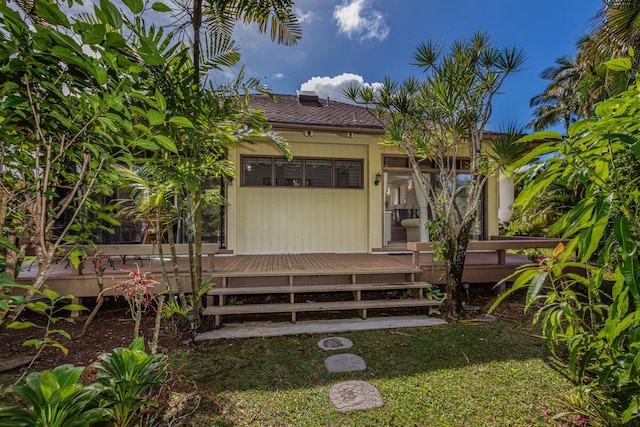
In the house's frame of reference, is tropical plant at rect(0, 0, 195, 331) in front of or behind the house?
in front

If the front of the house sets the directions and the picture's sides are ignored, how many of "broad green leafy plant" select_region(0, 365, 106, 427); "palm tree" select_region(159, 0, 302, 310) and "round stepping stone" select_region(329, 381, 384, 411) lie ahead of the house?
3

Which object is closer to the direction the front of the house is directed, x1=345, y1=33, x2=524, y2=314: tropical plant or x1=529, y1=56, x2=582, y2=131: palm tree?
the tropical plant

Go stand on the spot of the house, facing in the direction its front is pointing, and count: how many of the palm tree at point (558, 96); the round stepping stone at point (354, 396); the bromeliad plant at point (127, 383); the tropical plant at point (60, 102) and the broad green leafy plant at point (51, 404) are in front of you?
4

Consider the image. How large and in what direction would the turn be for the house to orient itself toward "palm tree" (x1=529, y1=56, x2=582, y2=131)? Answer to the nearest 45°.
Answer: approximately 135° to its left

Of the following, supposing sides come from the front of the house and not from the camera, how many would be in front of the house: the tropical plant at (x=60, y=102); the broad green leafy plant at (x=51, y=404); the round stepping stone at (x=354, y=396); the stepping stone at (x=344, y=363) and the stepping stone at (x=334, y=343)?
5

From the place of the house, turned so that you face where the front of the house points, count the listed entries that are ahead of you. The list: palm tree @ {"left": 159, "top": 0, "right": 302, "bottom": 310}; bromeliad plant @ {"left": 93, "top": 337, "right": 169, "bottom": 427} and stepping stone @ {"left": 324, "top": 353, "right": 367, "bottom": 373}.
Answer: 3

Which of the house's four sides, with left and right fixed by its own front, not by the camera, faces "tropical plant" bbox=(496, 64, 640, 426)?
front

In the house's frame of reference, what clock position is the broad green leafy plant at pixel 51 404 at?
The broad green leafy plant is roughly at 12 o'clock from the house.

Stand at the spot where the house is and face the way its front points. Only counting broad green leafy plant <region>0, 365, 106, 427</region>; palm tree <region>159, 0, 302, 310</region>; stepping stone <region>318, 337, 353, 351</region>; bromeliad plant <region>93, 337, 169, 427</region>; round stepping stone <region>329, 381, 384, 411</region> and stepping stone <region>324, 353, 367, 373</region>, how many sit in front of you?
6

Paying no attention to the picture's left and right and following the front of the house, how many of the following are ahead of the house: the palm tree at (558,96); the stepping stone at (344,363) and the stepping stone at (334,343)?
2

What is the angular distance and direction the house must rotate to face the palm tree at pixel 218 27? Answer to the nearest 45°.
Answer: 0° — it already faces it

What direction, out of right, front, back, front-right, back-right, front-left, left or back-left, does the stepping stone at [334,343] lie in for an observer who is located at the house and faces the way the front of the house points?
front

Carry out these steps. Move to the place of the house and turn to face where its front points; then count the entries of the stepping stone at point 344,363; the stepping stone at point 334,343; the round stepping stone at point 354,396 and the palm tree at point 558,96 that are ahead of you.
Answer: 3

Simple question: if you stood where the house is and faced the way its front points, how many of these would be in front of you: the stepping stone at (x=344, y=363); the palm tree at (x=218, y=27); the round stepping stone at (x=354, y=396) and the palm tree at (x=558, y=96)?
3

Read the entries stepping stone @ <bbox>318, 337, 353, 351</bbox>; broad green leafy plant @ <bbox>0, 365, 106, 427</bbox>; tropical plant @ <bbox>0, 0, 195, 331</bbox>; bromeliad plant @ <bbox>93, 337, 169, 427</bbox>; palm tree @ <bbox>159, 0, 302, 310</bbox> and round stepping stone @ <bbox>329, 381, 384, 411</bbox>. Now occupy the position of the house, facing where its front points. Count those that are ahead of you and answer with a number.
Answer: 6

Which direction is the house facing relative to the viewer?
toward the camera
